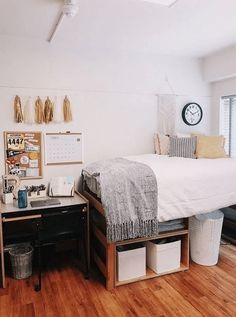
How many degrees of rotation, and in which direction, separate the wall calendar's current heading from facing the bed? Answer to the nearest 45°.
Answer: approximately 45° to its left

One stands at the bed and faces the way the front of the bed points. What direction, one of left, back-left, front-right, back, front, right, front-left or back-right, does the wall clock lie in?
back-right

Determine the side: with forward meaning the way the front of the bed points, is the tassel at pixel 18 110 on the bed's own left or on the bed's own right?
on the bed's own right

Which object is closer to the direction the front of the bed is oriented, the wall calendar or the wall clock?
the wall calendar

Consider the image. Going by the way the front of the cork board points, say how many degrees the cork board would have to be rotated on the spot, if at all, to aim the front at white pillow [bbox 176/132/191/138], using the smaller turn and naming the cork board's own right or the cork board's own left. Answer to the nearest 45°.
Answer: approximately 90° to the cork board's own left

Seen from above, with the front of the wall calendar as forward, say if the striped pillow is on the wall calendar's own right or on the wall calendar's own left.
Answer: on the wall calendar's own left

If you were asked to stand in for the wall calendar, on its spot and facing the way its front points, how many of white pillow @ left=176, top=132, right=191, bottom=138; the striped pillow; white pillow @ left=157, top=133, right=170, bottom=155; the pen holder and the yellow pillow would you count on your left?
4

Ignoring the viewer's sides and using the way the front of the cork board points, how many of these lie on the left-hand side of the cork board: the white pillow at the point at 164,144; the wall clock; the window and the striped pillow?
4

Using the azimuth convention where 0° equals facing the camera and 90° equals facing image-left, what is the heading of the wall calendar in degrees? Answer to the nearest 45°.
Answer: approximately 0°

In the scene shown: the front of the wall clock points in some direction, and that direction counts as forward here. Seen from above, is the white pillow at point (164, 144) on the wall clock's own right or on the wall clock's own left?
on the wall clock's own right
